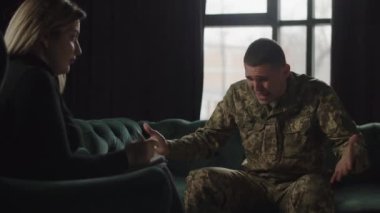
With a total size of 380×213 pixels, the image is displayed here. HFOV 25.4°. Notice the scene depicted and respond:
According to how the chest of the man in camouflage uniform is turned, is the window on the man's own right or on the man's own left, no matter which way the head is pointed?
on the man's own right

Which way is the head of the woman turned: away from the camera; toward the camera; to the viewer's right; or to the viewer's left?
to the viewer's right

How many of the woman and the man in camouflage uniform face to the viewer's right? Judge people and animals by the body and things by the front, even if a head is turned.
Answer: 1

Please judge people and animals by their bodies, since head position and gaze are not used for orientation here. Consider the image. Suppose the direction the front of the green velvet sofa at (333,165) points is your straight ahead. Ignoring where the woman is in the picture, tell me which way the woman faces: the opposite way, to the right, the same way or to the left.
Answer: to the left

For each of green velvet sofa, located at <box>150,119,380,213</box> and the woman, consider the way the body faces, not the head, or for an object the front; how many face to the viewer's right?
1

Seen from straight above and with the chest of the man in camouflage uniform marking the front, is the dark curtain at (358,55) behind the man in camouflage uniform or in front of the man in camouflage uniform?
behind

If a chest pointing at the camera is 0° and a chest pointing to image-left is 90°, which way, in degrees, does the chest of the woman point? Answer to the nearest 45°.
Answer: approximately 270°

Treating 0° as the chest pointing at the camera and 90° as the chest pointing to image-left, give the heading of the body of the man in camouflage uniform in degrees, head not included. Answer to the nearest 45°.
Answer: approximately 45°

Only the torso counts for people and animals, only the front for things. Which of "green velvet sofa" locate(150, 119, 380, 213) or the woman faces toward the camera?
the green velvet sofa
